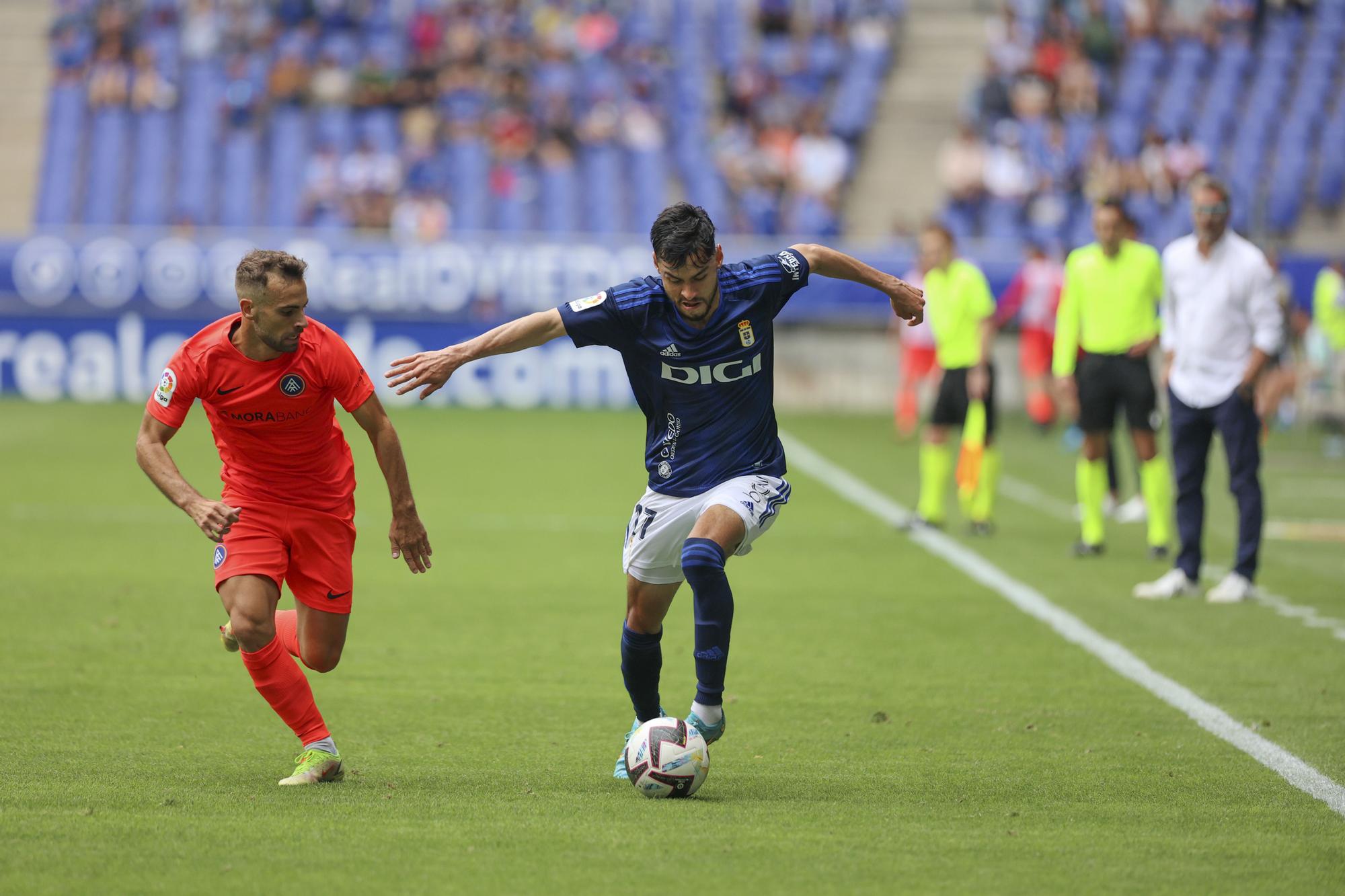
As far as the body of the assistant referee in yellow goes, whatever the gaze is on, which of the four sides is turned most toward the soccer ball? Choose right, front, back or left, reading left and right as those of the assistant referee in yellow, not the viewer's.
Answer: front

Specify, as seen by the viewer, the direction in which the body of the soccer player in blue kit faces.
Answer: toward the camera

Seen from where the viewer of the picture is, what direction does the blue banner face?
facing the viewer

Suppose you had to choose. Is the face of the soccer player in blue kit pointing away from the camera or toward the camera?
toward the camera

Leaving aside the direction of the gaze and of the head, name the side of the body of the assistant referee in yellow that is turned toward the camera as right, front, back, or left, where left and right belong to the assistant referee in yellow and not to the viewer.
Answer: front

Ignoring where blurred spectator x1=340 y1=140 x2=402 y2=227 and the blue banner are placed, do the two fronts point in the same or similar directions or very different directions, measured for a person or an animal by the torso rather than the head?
same or similar directions

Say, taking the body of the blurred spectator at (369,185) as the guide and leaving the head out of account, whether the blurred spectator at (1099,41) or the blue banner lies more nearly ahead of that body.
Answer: the blue banner

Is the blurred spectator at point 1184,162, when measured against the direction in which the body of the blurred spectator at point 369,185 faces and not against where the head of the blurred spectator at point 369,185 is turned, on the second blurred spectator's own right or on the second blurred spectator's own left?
on the second blurred spectator's own left

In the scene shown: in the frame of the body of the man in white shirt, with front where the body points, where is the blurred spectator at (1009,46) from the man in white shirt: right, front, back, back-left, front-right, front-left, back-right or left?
back-right

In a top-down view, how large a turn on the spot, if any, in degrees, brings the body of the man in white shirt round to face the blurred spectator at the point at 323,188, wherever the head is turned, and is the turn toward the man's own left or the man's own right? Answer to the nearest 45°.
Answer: approximately 90° to the man's own right

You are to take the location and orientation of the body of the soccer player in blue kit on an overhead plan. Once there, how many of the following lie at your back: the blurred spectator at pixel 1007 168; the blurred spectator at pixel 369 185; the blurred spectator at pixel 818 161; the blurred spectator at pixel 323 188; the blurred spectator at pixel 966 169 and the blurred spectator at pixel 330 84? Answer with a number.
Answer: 6

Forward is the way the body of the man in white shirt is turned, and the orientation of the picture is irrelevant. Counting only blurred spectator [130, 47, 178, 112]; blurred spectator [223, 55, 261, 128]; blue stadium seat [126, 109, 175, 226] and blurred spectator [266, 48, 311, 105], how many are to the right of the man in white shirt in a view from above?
4

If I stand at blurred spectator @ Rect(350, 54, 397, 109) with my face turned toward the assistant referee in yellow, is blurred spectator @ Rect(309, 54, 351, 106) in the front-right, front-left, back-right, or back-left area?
back-right
